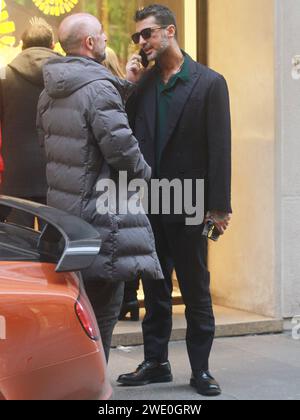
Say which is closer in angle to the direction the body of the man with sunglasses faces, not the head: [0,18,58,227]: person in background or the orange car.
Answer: the orange car

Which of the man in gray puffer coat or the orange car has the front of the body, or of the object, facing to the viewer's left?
the orange car

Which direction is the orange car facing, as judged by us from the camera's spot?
facing to the left of the viewer

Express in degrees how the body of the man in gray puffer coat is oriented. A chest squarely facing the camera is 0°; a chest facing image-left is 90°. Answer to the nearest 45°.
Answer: approximately 225°

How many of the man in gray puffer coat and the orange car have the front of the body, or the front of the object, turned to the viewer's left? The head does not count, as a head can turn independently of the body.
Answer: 1

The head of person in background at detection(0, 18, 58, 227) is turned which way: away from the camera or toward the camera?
away from the camera

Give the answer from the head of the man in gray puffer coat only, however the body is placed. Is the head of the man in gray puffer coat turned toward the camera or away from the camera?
away from the camera

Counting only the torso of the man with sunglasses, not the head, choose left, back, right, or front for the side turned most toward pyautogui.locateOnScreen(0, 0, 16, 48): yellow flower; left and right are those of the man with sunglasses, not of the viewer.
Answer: right

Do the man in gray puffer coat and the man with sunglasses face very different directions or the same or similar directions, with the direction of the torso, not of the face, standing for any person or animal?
very different directions

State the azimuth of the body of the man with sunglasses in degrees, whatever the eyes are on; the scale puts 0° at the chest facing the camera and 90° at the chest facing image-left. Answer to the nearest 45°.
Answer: approximately 45°

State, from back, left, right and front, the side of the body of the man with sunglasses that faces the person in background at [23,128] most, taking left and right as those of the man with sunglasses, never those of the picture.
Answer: right
